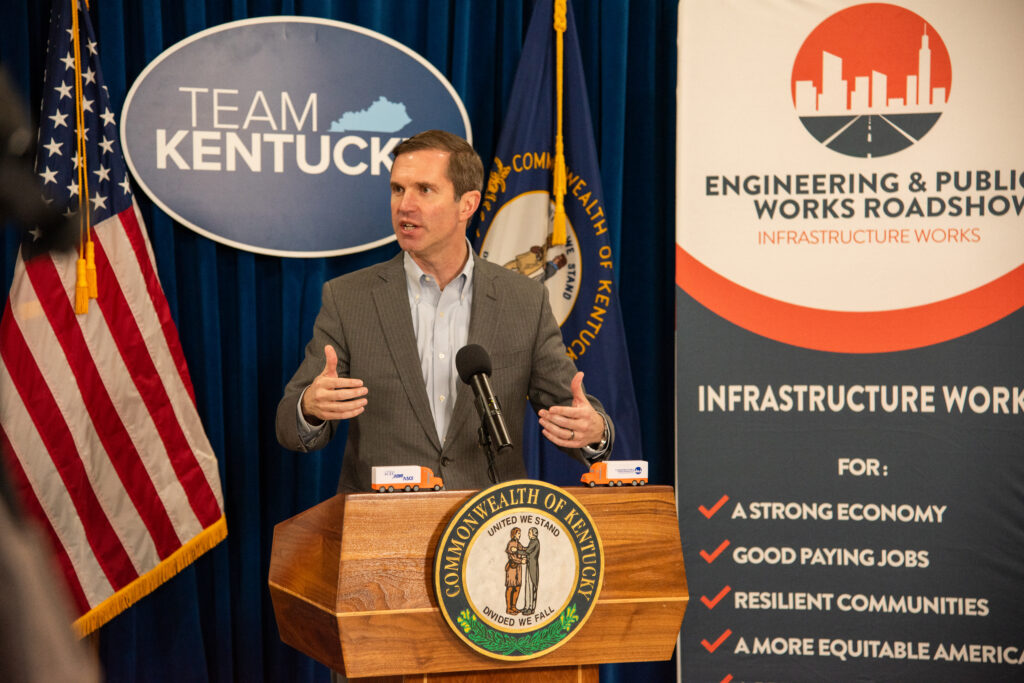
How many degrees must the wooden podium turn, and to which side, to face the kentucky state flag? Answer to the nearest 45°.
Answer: approximately 180°

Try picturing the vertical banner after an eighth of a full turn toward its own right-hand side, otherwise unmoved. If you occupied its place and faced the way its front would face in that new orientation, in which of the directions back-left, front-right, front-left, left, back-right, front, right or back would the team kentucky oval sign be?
front-right

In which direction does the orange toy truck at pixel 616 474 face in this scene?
to the viewer's left

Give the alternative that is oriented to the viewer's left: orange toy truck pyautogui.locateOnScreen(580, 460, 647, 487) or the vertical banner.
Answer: the orange toy truck

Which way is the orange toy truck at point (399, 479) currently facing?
to the viewer's right

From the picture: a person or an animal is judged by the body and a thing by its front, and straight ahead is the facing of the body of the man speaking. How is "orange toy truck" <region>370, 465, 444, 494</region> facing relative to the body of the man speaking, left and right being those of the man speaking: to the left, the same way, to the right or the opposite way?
to the left

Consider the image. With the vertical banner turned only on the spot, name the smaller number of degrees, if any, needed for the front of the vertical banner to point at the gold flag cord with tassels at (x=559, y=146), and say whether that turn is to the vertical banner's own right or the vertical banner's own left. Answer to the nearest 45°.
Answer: approximately 90° to the vertical banner's own right

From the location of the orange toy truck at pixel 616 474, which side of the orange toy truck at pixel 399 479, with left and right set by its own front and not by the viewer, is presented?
front

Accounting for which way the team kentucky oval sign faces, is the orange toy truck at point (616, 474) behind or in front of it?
in front

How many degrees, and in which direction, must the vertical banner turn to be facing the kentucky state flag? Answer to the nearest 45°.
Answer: approximately 90° to its right

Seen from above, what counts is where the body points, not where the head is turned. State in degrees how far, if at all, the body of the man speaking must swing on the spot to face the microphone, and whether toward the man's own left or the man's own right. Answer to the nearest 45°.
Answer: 0° — they already face it

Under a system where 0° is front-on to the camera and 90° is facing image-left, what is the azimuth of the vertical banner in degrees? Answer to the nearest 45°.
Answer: approximately 0°

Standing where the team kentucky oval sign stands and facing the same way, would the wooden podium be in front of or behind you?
in front

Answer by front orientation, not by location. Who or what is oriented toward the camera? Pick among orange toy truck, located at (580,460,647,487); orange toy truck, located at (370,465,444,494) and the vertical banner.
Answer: the vertical banner

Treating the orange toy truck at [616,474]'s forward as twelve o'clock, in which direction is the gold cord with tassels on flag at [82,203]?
The gold cord with tassels on flag is roughly at 1 o'clock from the orange toy truck.

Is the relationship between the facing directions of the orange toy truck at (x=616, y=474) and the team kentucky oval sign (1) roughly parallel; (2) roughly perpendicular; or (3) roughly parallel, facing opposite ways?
roughly perpendicular
